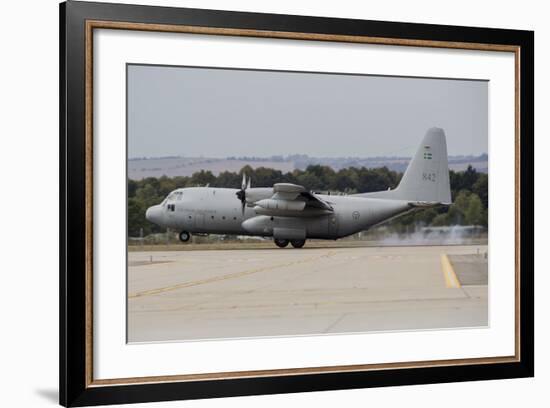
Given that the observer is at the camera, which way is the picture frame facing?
facing the viewer and to the right of the viewer
